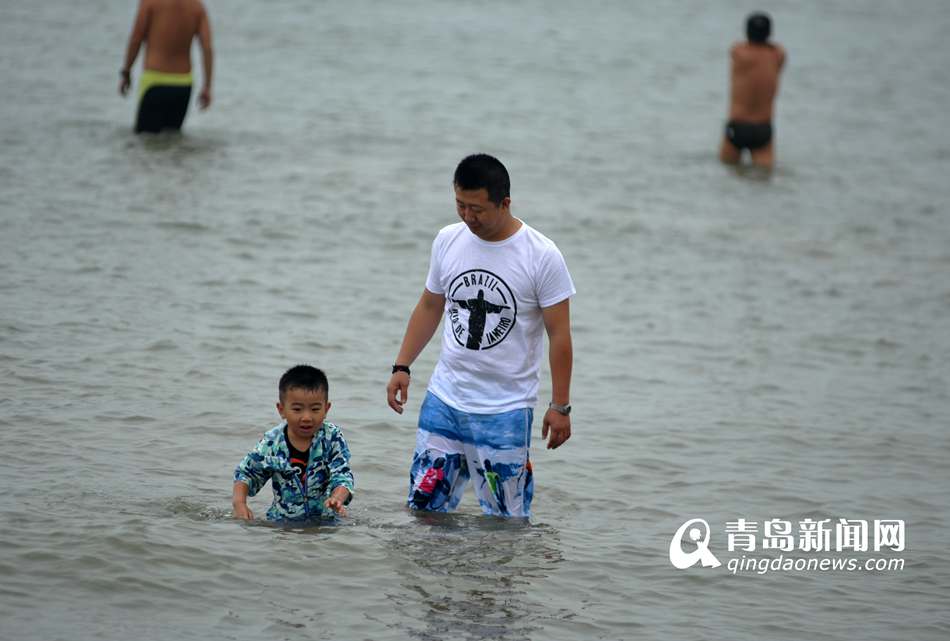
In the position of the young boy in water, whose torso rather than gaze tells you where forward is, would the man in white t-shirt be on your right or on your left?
on your left

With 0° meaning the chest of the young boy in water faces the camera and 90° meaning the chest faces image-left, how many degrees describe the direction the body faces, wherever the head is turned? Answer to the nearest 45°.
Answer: approximately 0°

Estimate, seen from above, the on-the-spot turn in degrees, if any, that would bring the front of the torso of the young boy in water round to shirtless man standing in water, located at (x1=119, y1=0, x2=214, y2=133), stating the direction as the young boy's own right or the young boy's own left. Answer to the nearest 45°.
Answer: approximately 180°

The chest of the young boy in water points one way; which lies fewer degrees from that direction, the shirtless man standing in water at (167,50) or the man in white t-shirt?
the man in white t-shirt

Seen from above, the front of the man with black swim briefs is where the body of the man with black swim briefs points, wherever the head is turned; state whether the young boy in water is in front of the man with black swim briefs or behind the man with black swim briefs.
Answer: behind

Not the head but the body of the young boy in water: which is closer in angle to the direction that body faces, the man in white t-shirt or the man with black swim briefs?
the man in white t-shirt

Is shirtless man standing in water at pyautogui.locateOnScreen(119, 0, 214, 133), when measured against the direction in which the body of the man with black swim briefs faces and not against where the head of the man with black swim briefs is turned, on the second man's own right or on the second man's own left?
on the second man's own left

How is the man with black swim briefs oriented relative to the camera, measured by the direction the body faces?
away from the camera

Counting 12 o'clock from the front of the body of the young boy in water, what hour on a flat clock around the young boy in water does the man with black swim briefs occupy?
The man with black swim briefs is roughly at 7 o'clock from the young boy in water.

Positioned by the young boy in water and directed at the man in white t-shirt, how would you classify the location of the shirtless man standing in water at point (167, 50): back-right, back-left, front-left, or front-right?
back-left

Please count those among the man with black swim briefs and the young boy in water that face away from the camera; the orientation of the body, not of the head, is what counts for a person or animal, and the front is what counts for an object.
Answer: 1

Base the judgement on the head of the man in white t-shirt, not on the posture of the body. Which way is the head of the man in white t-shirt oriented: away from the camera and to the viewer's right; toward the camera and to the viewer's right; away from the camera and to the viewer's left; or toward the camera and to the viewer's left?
toward the camera and to the viewer's left

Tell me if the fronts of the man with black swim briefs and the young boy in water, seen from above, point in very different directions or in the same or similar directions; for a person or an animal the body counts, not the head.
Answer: very different directions
